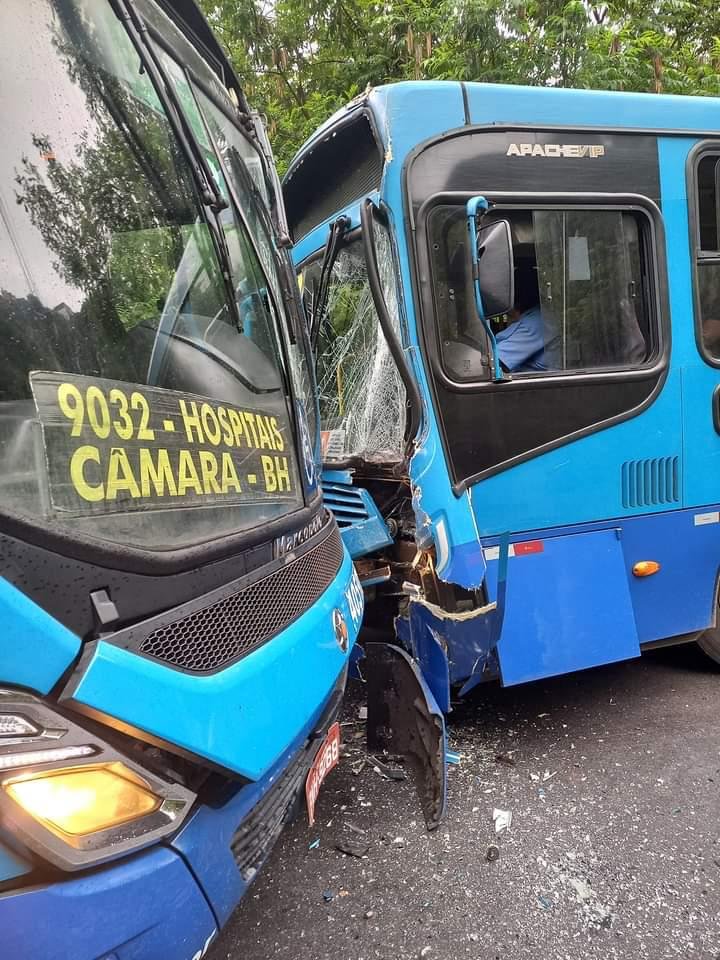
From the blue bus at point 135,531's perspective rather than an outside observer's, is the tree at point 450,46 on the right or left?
on its left

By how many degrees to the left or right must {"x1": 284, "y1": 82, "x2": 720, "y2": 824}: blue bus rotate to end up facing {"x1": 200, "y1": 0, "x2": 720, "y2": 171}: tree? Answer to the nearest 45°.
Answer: approximately 135° to its right

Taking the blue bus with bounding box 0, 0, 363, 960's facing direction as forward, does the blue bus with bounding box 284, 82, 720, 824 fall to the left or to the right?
on its left

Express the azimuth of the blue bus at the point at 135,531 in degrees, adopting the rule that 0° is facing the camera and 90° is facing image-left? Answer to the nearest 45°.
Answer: approximately 315°

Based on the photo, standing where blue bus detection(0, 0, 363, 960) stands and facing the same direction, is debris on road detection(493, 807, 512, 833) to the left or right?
on its left
